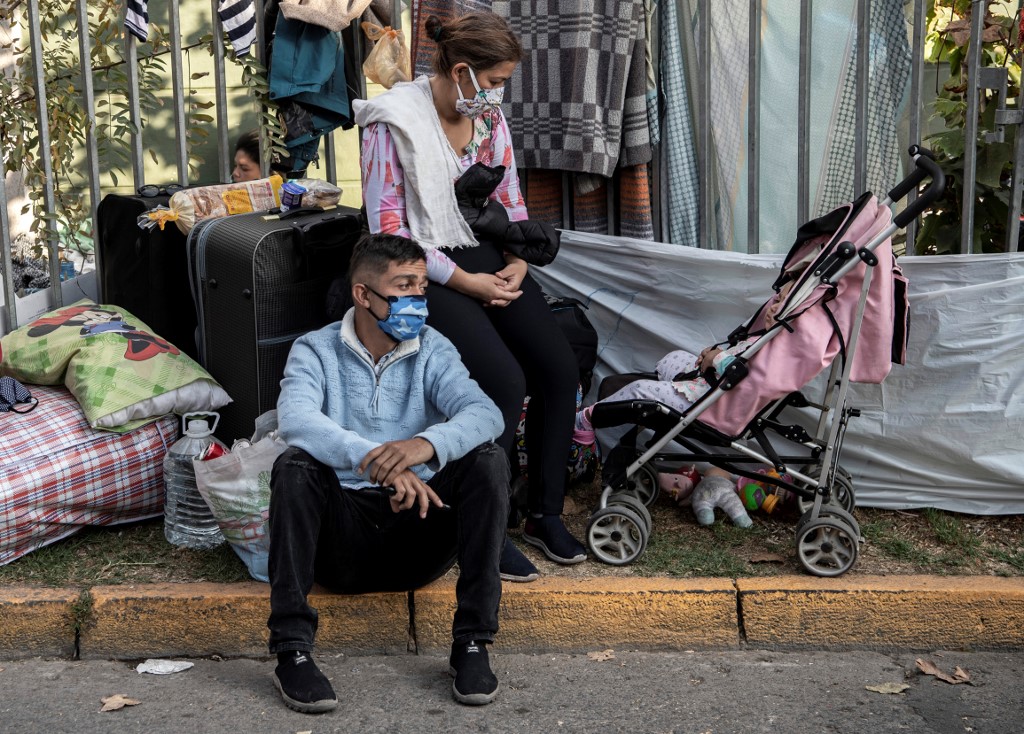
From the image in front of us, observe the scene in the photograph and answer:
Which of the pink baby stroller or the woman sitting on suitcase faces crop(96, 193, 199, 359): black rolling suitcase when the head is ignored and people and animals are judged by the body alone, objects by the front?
the pink baby stroller

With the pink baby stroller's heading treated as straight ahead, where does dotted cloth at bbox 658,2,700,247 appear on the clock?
The dotted cloth is roughly at 2 o'clock from the pink baby stroller.

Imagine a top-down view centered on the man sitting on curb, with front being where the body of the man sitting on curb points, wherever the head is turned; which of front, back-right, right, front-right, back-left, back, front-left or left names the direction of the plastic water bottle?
back-right

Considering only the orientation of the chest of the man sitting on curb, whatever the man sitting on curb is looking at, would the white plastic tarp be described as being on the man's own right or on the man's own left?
on the man's own left

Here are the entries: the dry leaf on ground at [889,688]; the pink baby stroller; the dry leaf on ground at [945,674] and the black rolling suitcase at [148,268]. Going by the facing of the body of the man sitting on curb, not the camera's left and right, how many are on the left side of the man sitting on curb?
3

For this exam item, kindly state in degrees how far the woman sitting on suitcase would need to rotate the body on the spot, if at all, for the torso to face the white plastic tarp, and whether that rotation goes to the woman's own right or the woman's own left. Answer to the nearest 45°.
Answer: approximately 45° to the woman's own left

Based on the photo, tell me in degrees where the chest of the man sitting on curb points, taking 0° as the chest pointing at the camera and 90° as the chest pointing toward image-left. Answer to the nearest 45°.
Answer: approximately 0°

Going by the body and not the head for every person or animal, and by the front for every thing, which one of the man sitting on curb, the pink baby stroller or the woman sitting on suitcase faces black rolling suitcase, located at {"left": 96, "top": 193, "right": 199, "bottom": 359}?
the pink baby stroller

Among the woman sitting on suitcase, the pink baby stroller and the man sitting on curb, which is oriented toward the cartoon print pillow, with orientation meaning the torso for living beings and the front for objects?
the pink baby stroller

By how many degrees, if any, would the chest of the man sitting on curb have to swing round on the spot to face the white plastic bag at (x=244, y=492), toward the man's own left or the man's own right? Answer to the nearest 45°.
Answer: approximately 135° to the man's own right

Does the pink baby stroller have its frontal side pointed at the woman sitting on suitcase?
yes

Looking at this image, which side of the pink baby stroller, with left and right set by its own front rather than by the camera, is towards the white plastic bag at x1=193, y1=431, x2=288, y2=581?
front

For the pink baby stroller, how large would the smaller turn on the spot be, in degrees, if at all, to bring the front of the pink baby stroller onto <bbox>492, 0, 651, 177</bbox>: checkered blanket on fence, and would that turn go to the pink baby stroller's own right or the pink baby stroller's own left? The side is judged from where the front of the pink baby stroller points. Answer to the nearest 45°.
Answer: approximately 45° to the pink baby stroller's own right

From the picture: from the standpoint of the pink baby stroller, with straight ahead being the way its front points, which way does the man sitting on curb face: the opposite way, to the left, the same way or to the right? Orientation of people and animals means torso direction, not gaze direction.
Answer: to the left

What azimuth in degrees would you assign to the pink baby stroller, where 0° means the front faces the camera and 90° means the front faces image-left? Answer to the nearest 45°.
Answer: approximately 90°

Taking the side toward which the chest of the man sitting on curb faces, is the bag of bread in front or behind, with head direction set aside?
behind

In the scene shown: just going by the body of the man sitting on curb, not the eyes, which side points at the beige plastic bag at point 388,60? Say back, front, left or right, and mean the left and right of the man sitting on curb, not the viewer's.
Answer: back
